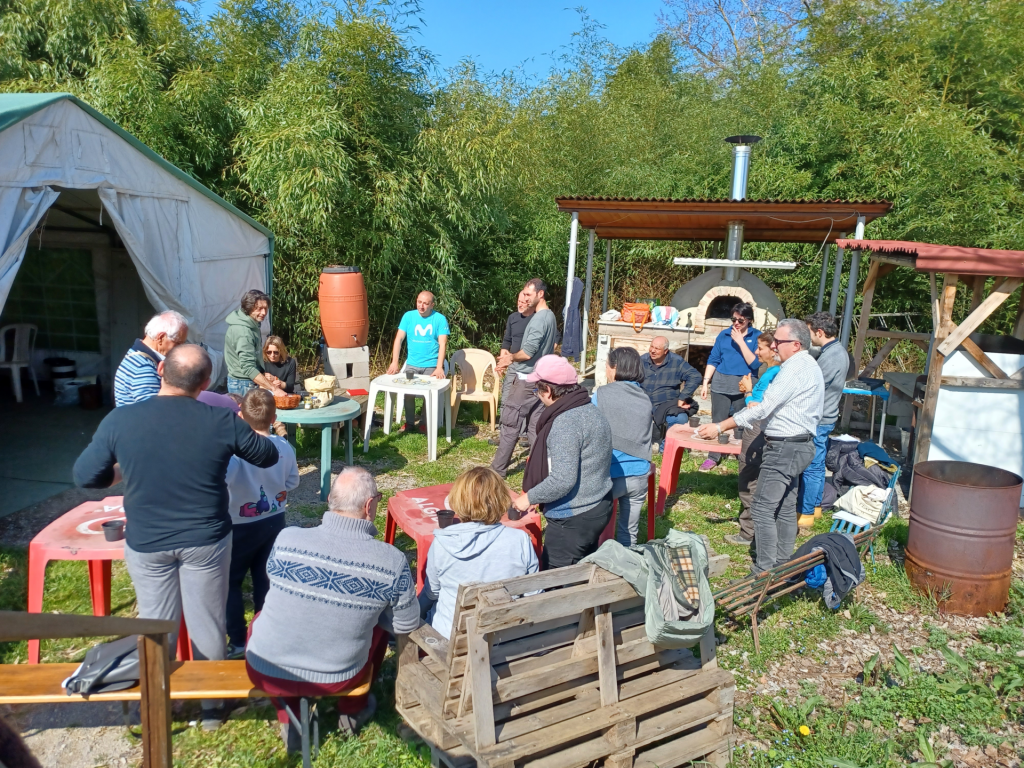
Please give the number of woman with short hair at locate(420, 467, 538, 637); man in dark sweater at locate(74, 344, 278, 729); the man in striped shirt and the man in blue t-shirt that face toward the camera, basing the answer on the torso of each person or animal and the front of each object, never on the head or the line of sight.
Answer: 1

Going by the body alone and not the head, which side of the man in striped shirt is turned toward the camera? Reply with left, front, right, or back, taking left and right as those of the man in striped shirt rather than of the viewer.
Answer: right

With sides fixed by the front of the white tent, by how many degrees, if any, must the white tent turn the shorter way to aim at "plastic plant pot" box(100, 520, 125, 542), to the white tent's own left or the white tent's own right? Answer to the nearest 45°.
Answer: approximately 45° to the white tent's own right

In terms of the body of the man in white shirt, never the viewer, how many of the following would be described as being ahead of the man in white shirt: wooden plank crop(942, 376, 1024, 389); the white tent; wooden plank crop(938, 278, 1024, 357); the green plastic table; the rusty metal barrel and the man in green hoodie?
3

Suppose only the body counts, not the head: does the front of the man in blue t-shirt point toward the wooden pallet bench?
yes

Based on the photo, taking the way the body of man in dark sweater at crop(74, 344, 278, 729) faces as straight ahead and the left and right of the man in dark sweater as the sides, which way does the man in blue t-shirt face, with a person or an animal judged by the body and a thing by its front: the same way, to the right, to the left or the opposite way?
the opposite way

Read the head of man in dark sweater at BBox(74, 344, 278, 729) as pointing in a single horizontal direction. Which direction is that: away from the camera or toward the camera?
away from the camera

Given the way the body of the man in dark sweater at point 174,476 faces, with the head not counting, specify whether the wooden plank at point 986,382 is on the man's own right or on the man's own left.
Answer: on the man's own right

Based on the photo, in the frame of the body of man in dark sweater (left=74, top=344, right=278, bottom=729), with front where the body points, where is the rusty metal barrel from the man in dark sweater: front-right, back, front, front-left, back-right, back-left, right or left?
right

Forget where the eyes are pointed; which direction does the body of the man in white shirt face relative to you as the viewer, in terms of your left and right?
facing to the left of the viewer

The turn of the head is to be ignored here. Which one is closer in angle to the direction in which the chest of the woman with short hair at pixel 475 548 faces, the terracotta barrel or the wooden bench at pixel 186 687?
the terracotta barrel

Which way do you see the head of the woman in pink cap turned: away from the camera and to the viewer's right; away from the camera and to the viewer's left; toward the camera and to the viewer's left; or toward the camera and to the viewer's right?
away from the camera and to the viewer's left

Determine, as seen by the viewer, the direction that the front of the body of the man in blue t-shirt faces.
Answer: toward the camera

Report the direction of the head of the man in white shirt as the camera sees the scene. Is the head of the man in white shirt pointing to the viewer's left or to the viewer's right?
to the viewer's left

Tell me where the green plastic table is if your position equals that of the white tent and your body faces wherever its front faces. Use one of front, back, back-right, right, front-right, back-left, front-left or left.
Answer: front

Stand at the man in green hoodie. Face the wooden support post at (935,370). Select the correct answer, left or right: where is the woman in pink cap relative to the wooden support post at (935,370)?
right

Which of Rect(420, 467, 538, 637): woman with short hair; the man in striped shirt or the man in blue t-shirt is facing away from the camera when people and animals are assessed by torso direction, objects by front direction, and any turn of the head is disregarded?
the woman with short hair

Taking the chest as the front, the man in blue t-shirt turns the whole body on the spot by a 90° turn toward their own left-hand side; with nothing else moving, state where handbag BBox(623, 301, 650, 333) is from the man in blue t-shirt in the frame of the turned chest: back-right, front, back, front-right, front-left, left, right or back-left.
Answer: front-left

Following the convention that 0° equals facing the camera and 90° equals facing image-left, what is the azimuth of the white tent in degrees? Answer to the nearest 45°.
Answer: approximately 315°

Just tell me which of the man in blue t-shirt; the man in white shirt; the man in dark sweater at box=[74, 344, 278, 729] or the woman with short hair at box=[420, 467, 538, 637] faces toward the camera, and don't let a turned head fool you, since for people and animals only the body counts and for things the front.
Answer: the man in blue t-shirt
